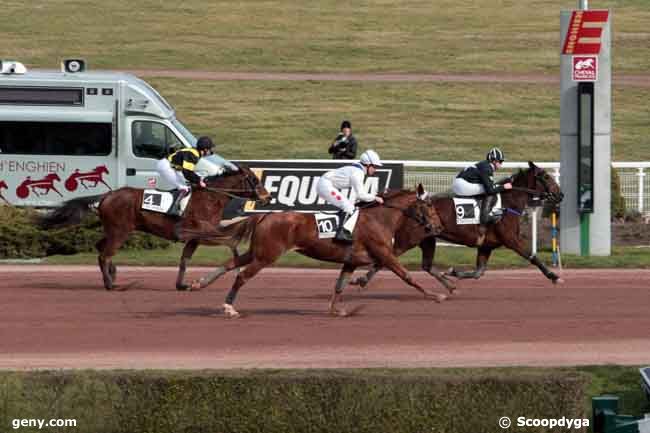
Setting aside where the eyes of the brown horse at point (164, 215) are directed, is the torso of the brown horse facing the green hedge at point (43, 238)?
no

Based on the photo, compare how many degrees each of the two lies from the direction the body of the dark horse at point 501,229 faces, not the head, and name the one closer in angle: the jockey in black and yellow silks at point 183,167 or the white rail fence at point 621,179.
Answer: the white rail fence

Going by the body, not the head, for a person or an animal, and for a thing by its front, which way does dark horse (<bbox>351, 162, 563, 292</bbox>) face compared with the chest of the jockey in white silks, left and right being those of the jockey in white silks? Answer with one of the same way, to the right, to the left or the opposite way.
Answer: the same way

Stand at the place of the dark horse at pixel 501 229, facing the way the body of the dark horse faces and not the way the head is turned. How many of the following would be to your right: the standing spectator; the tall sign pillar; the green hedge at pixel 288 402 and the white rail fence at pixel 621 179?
1

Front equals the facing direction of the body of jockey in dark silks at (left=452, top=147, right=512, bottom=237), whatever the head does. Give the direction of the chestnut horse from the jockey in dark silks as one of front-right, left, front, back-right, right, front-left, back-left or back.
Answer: back-right

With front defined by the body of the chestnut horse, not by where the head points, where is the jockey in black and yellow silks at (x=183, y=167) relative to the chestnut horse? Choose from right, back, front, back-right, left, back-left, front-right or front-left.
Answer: back-left

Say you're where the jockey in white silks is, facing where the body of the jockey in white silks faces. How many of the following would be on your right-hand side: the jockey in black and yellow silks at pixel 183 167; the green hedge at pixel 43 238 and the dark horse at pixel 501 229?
0

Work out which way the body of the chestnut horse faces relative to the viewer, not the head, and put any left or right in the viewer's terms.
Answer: facing to the right of the viewer

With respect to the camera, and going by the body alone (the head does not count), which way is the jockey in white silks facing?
to the viewer's right

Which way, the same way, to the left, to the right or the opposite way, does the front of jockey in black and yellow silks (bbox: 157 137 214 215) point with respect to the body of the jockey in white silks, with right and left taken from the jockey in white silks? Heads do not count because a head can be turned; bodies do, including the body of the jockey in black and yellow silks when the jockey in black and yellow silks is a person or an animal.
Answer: the same way

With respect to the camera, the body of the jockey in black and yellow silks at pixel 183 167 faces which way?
to the viewer's right

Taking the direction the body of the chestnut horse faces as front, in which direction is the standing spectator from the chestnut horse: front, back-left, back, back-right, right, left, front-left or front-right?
left

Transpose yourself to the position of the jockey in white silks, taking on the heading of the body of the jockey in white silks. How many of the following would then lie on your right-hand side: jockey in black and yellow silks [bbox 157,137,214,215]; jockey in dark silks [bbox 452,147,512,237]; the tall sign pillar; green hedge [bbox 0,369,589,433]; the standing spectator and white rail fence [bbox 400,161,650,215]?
1

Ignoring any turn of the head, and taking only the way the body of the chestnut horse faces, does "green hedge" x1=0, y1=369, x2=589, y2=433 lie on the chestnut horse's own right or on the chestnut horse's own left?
on the chestnut horse's own right

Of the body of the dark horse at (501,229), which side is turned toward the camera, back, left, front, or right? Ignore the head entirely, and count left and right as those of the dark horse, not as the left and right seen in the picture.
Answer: right

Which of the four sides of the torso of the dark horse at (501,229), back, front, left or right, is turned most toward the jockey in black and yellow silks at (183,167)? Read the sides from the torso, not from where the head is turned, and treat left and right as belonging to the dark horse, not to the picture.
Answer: back

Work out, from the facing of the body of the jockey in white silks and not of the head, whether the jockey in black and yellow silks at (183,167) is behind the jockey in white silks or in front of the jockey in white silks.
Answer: behind

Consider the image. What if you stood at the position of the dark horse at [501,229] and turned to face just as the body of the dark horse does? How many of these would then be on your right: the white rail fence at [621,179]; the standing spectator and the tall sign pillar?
0

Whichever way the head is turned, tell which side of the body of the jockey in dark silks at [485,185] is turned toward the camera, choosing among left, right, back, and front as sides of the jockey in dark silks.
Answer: right

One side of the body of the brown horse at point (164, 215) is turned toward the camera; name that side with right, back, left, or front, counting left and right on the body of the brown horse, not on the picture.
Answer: right

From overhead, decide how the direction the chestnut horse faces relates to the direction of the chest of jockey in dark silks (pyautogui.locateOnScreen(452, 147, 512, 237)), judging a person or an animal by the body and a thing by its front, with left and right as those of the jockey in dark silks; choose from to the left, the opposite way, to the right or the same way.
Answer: the same way
